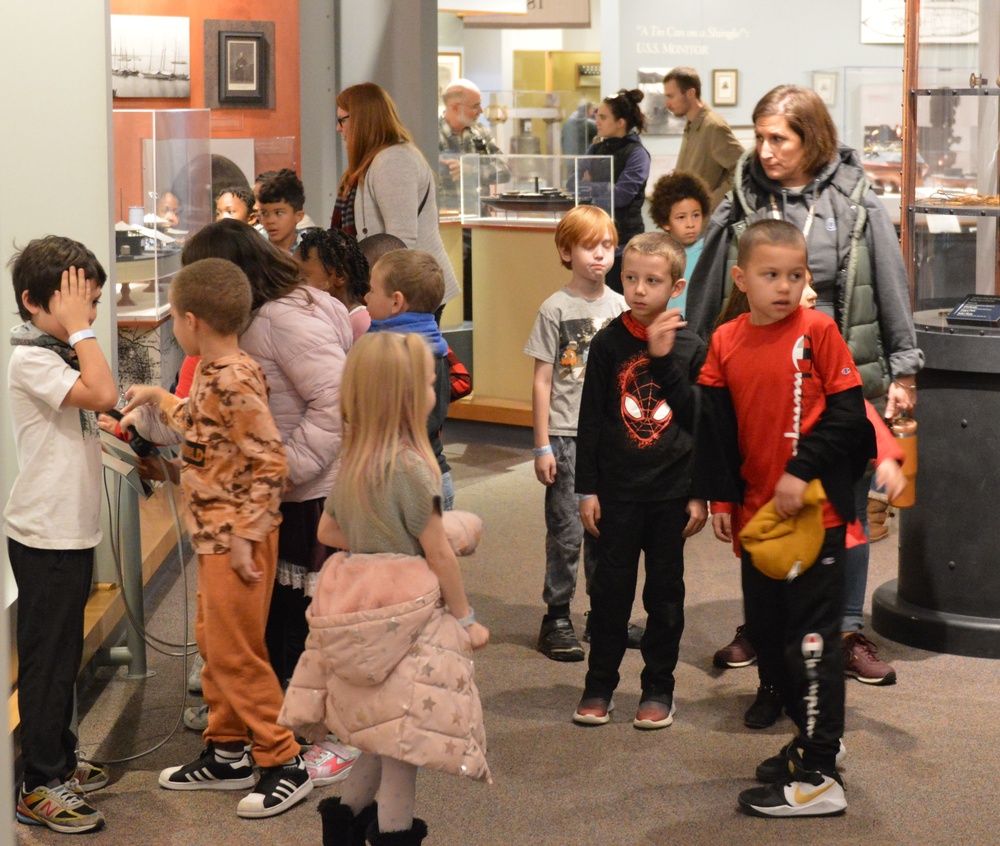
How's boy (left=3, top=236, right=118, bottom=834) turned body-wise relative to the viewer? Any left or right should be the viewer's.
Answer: facing to the right of the viewer

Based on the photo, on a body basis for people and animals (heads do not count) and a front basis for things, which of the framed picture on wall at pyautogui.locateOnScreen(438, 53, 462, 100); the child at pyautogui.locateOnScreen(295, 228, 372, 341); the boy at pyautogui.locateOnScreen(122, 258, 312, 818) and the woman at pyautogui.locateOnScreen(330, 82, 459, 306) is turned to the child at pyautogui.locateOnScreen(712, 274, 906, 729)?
the framed picture on wall

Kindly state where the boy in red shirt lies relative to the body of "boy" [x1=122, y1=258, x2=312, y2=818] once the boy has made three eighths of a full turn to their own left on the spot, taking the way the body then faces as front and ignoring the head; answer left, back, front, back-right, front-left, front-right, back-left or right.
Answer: front-left

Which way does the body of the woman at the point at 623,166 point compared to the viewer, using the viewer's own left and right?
facing to the left of the viewer

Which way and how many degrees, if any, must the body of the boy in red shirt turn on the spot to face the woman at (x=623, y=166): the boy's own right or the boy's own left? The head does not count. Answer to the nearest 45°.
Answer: approximately 135° to the boy's own right

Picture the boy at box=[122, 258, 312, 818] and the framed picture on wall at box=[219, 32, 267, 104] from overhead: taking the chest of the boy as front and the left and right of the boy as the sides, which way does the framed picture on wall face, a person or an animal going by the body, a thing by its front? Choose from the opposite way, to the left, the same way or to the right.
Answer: to the left

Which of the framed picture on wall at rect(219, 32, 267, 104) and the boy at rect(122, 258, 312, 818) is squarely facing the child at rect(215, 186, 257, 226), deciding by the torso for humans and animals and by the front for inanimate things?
the framed picture on wall

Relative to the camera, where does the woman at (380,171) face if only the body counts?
to the viewer's left

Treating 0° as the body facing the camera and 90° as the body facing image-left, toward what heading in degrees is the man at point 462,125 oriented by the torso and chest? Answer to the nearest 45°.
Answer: approximately 315°

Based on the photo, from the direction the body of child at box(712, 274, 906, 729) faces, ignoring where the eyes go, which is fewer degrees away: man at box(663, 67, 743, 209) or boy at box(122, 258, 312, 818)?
the boy

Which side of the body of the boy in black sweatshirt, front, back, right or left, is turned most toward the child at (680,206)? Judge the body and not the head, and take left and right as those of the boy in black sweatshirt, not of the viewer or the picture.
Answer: back

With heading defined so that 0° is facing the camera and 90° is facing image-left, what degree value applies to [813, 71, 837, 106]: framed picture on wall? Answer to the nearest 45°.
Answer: approximately 0°
